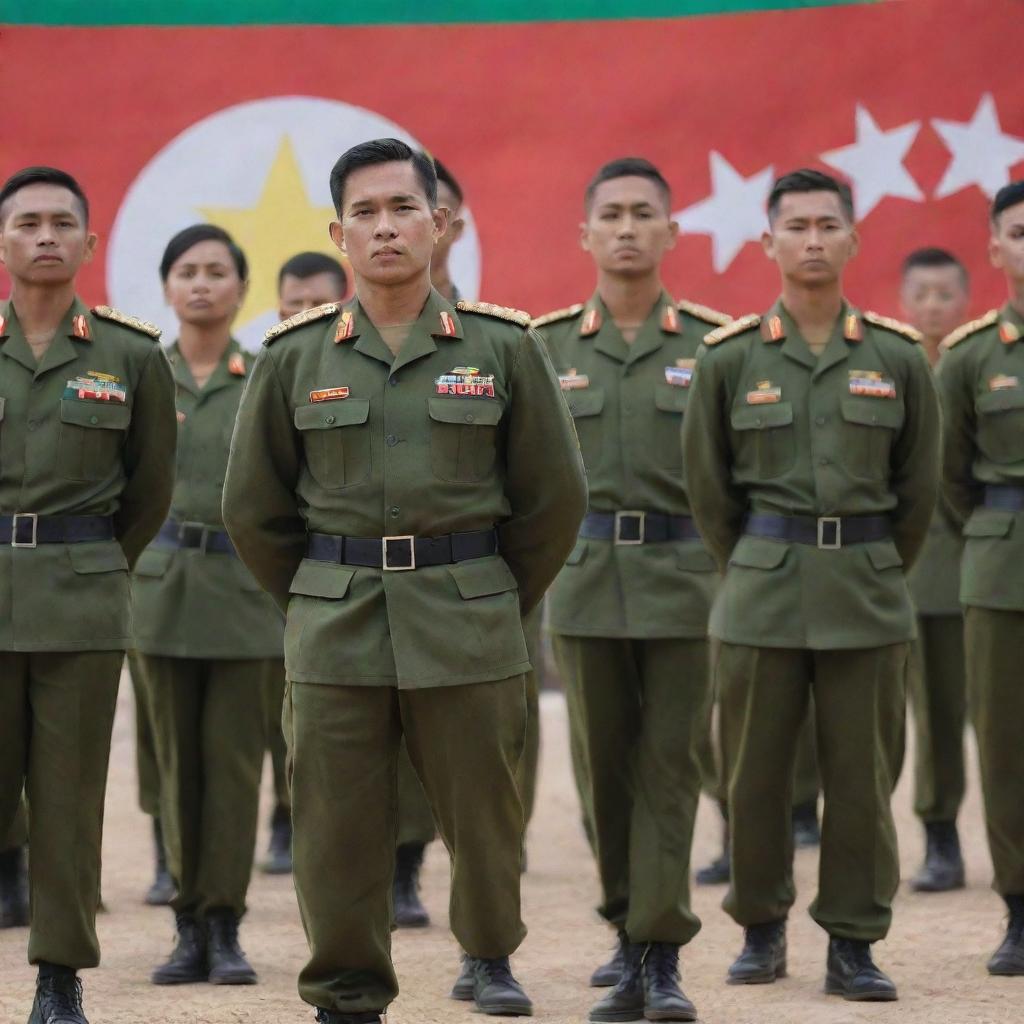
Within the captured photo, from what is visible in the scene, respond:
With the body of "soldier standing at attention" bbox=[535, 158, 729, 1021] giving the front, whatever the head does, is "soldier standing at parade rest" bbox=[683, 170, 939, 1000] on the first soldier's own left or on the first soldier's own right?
on the first soldier's own left

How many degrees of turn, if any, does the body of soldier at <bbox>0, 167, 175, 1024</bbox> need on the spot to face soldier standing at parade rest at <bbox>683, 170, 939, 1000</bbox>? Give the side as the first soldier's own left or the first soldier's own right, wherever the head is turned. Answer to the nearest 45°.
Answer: approximately 90° to the first soldier's own left

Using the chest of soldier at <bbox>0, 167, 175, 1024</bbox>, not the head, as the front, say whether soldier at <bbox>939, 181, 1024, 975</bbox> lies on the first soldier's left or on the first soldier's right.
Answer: on the first soldier's left

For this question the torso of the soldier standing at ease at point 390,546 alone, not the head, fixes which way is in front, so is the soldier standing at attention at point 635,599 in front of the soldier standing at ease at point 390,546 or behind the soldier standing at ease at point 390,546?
behind

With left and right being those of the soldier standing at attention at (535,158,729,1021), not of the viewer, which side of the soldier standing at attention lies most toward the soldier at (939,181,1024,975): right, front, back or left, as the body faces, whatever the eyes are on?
left

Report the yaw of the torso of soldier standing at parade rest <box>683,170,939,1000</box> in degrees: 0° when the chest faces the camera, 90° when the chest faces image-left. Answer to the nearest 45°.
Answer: approximately 0°

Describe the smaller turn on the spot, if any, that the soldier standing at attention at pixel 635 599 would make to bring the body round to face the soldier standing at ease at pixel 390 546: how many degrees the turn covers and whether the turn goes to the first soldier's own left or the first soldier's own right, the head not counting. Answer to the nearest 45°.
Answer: approximately 45° to the first soldier's own right

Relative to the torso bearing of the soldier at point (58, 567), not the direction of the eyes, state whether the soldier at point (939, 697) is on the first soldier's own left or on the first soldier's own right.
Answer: on the first soldier's own left

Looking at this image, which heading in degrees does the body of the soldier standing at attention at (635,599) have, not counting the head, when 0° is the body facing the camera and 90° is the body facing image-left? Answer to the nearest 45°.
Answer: approximately 0°

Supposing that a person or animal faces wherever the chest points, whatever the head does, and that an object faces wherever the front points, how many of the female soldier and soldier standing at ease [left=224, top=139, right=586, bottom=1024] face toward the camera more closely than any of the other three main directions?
2

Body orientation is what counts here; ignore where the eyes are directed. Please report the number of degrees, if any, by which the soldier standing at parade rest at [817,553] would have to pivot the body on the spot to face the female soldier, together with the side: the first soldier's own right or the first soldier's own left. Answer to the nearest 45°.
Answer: approximately 90° to the first soldier's own right
